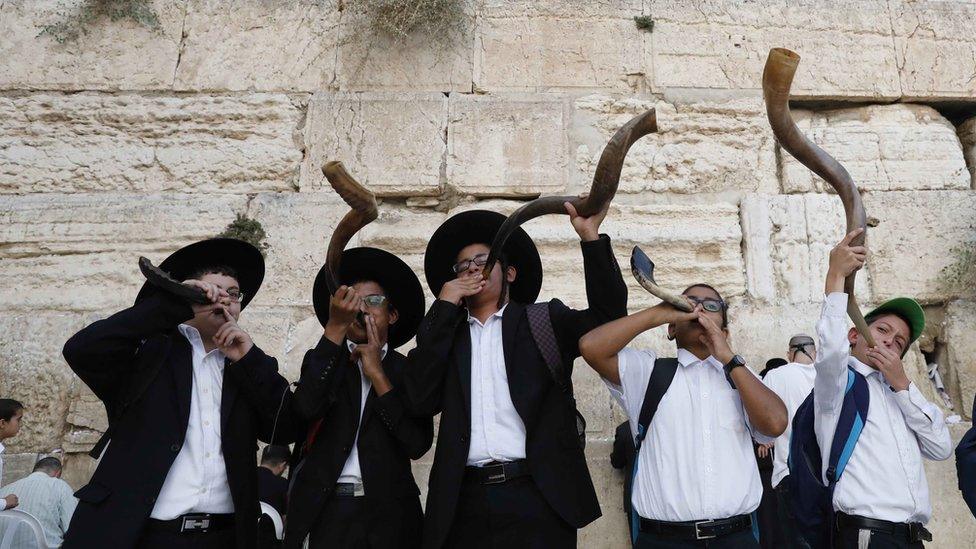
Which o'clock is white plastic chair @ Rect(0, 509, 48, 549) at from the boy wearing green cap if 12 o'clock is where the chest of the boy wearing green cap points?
The white plastic chair is roughly at 4 o'clock from the boy wearing green cap.

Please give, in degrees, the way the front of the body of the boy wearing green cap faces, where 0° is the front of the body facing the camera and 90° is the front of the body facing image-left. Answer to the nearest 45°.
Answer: approximately 315°
